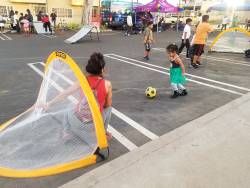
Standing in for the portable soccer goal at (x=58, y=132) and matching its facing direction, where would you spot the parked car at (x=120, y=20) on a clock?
The parked car is roughly at 11 o'clock from the portable soccer goal.

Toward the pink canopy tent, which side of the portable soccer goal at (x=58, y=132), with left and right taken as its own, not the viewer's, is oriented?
front

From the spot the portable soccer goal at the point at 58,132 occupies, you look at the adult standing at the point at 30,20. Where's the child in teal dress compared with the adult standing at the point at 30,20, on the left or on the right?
right

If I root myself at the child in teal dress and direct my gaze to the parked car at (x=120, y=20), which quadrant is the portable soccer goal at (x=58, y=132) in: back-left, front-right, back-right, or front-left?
back-left

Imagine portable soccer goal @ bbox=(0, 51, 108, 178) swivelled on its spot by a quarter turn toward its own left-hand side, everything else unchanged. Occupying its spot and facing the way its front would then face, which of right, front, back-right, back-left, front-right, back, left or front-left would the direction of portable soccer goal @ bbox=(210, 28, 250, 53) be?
right

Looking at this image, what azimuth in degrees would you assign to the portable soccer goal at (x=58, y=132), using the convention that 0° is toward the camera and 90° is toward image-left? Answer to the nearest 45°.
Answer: approximately 225°

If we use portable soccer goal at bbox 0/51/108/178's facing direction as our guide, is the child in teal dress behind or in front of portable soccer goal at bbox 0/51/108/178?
in front
